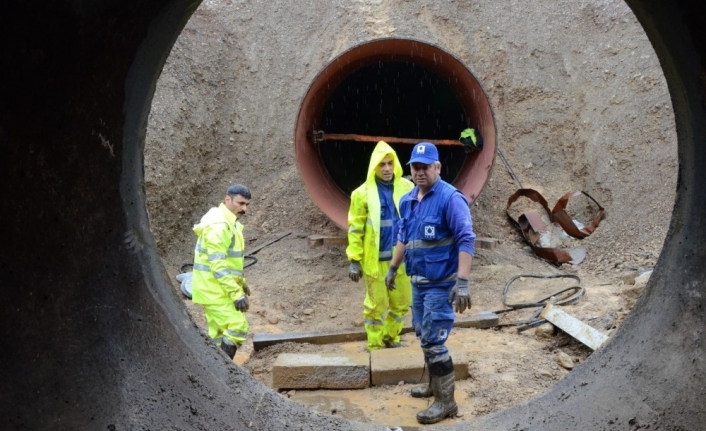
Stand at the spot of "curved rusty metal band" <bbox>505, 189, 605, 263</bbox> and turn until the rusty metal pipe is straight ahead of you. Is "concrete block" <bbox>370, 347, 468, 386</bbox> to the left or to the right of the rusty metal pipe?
left

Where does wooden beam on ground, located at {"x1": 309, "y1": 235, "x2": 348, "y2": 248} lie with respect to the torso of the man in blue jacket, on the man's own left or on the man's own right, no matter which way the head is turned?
on the man's own right

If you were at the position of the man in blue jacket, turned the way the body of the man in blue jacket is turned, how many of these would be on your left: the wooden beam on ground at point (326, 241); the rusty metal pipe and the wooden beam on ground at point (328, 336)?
0

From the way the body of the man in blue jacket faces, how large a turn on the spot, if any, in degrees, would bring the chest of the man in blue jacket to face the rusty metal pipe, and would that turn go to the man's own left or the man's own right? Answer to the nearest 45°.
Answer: approximately 135° to the man's own right

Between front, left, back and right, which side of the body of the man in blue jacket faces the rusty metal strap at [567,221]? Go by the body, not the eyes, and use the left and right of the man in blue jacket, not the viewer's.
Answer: back

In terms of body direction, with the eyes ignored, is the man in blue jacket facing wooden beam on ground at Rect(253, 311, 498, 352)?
no

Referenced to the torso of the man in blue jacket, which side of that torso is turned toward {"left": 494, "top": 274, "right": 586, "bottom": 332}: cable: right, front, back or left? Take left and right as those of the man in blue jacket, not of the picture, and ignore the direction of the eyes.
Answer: back

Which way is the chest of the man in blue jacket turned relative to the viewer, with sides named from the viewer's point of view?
facing the viewer and to the left of the viewer

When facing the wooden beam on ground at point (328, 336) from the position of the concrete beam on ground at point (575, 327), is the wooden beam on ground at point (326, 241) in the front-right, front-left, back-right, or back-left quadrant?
front-right

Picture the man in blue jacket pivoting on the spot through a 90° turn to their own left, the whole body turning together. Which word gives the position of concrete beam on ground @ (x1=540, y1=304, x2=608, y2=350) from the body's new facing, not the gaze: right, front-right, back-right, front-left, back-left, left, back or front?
left

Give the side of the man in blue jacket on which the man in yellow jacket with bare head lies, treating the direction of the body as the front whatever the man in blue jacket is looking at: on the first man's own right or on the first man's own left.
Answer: on the first man's own right

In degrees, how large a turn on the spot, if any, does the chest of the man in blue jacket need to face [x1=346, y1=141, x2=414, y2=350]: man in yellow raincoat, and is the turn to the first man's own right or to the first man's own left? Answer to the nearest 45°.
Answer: approximately 135° to the first man's own right

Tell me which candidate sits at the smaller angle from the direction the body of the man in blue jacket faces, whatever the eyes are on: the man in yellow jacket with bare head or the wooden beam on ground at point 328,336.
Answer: the man in yellow jacket with bare head
